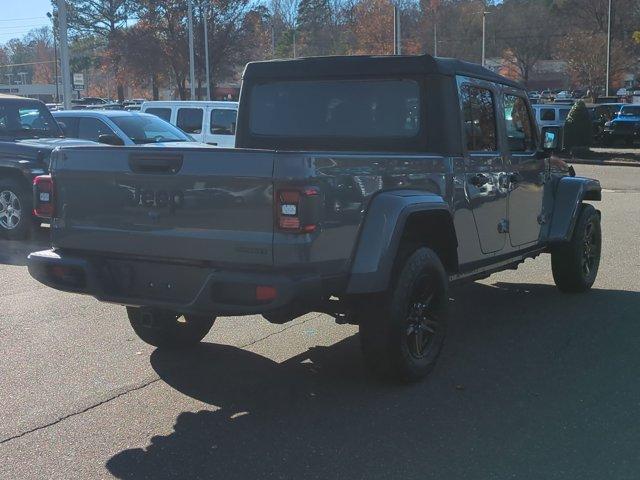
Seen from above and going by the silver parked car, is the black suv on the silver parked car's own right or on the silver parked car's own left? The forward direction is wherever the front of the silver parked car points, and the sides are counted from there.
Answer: on the silver parked car's own right

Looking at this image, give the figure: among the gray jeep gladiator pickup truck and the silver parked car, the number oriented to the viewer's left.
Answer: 0

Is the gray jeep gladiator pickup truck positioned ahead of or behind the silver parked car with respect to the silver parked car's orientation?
ahead

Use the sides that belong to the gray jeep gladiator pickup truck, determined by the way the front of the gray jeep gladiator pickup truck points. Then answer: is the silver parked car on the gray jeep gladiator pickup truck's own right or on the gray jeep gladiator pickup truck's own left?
on the gray jeep gladiator pickup truck's own left

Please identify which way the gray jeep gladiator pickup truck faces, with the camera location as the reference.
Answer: facing away from the viewer and to the right of the viewer

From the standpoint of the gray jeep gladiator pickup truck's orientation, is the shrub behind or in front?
in front

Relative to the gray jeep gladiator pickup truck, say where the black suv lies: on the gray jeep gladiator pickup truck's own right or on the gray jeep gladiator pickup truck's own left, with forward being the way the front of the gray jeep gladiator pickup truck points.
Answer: on the gray jeep gladiator pickup truck's own left

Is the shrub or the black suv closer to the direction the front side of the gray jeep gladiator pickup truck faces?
the shrub

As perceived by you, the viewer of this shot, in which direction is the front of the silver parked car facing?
facing the viewer and to the right of the viewer

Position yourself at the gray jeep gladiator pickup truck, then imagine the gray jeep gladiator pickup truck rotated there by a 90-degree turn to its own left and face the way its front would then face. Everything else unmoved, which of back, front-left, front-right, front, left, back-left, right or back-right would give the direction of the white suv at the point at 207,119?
front-right

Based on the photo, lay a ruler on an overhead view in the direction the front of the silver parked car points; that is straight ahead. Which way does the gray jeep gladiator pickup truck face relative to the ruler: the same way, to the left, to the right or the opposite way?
to the left
